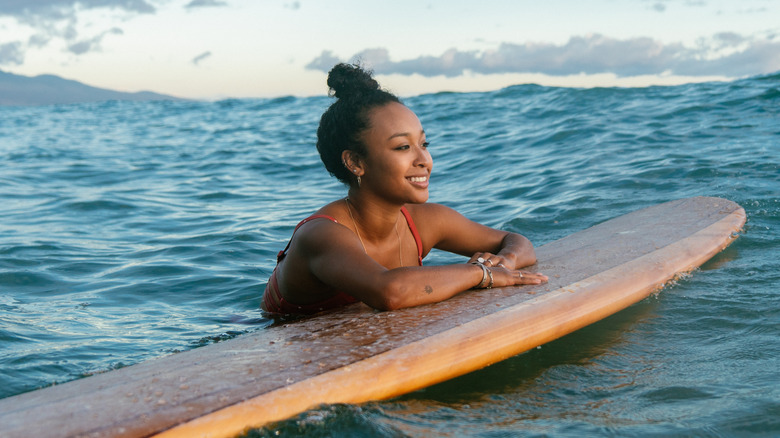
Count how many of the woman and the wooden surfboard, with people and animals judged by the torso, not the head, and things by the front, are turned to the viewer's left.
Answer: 0

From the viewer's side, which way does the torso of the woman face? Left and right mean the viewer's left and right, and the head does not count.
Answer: facing the viewer and to the right of the viewer

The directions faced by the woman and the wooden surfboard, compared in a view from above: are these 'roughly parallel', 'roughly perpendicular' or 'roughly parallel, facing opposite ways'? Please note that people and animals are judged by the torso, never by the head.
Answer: roughly perpendicular

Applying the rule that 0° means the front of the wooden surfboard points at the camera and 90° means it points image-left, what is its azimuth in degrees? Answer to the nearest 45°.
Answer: approximately 225°

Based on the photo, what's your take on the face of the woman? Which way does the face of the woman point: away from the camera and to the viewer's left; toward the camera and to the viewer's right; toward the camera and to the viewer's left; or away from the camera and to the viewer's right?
toward the camera and to the viewer's right
